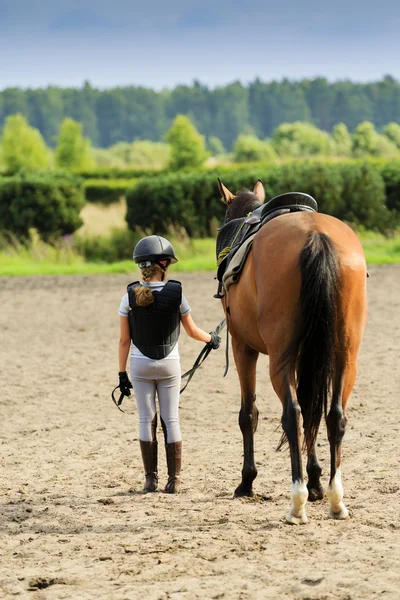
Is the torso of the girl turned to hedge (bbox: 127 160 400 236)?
yes

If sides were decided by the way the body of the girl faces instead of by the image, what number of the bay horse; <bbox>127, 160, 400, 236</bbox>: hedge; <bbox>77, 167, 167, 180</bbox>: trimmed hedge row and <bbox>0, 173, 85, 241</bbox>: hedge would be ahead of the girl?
3

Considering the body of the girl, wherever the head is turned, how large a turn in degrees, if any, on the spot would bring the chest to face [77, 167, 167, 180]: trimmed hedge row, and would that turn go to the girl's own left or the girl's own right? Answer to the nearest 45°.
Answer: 0° — they already face it

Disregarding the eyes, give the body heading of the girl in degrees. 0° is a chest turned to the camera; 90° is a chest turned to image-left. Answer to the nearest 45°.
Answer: approximately 180°

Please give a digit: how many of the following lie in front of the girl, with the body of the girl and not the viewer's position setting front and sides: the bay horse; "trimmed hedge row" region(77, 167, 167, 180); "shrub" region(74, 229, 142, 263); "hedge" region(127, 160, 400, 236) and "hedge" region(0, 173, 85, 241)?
4

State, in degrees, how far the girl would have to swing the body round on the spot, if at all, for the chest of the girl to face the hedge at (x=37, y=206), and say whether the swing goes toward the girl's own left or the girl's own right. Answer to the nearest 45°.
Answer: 0° — they already face it

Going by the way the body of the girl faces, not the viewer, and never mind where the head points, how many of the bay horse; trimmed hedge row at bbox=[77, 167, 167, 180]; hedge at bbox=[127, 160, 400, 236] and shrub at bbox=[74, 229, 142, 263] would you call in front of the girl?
3

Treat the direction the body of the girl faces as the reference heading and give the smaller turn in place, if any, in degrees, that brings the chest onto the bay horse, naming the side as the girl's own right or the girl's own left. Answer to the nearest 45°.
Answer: approximately 135° to the girl's own right

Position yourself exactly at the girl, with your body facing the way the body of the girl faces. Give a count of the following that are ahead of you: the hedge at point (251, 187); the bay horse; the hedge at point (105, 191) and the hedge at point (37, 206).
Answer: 3

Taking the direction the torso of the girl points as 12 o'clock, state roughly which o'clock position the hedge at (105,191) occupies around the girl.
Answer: The hedge is roughly at 12 o'clock from the girl.

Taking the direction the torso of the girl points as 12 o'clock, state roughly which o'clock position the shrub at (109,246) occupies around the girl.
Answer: The shrub is roughly at 12 o'clock from the girl.
